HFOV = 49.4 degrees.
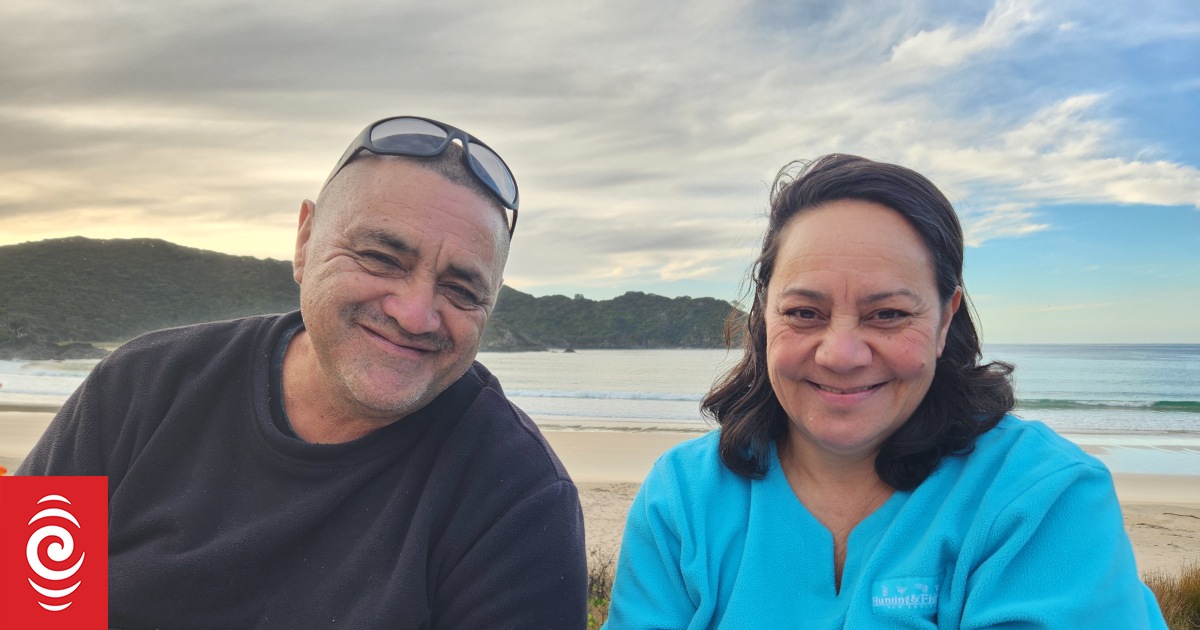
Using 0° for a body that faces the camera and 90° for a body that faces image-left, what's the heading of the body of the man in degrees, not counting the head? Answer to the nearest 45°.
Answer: approximately 0°

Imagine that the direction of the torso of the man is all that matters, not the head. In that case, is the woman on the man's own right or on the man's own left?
on the man's own left

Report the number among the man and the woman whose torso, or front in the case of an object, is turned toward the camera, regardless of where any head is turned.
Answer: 2

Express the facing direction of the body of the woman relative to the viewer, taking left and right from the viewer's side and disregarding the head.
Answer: facing the viewer

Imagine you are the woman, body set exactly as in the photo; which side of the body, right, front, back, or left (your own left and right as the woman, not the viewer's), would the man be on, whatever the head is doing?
right
